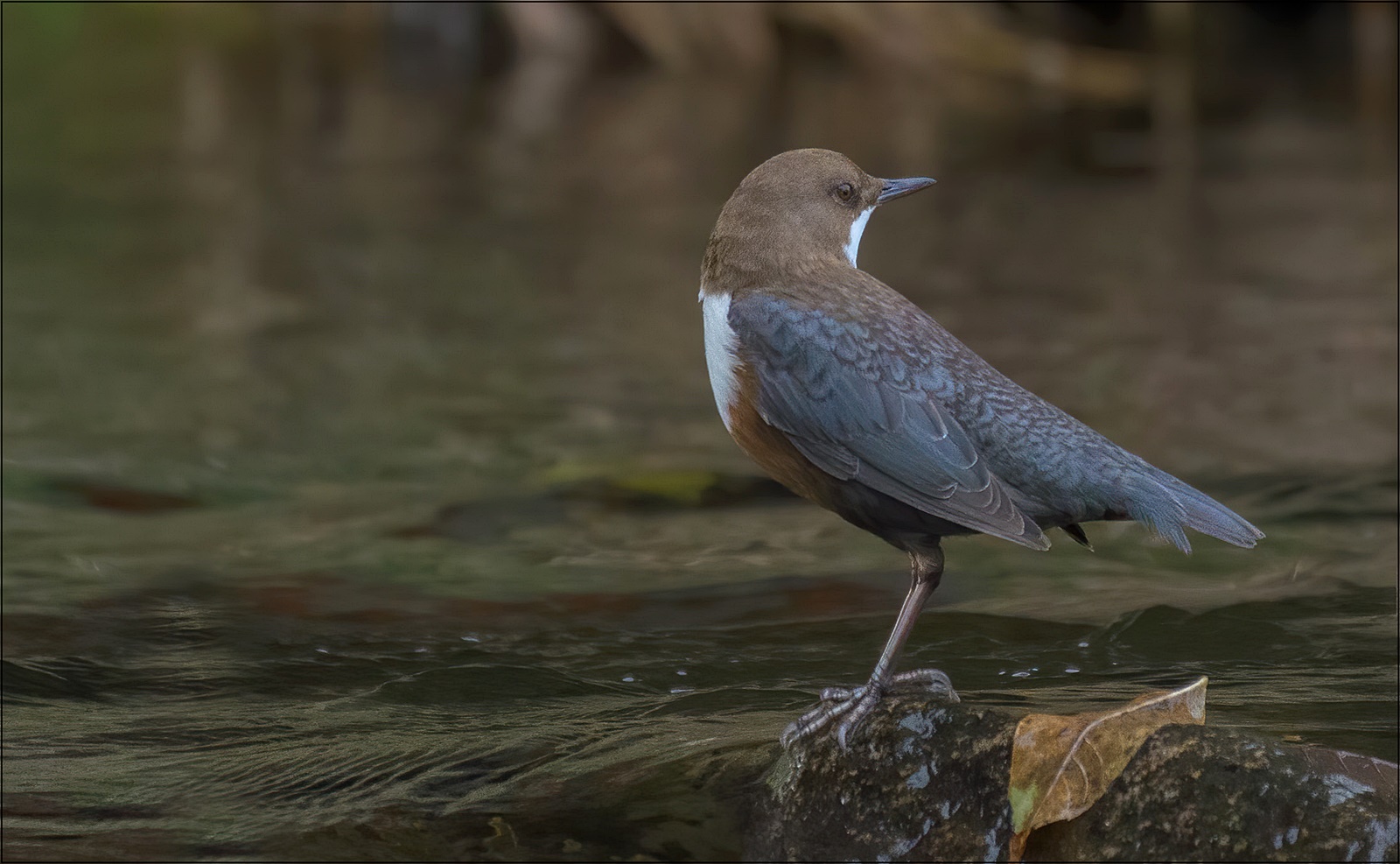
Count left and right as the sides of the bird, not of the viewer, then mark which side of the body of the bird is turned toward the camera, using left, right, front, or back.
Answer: left

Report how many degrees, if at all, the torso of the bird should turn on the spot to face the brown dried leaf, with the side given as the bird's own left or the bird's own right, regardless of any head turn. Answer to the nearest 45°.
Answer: approximately 135° to the bird's own left
